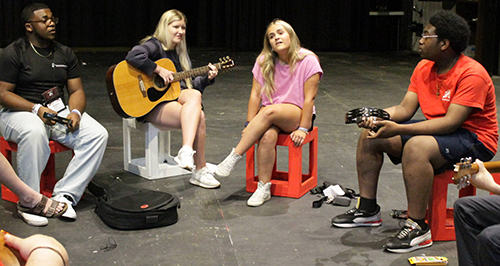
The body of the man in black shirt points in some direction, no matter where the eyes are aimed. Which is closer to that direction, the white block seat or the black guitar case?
the black guitar case

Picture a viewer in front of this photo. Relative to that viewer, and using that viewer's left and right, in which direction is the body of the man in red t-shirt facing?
facing the viewer and to the left of the viewer

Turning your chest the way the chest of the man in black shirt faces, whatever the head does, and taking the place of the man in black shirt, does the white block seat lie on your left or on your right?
on your left

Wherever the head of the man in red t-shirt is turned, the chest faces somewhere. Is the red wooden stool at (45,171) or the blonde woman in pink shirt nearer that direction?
the red wooden stool

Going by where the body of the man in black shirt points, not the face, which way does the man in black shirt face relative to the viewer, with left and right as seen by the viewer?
facing the viewer and to the right of the viewer

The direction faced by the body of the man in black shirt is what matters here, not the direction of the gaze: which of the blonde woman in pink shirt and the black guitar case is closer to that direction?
the black guitar case

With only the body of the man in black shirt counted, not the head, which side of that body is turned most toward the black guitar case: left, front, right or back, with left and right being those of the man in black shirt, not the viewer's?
front

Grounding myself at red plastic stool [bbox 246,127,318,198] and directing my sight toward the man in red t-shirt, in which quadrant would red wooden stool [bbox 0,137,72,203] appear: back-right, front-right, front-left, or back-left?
back-right

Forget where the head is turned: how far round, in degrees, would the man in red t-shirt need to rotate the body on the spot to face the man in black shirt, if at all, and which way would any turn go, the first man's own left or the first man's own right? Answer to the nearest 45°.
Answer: approximately 45° to the first man's own right

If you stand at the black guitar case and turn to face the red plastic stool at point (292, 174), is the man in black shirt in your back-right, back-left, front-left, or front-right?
back-left

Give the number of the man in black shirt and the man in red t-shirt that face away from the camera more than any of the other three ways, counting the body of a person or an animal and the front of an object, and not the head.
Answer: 0

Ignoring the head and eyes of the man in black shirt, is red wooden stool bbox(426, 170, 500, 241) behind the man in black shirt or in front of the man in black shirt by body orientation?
in front

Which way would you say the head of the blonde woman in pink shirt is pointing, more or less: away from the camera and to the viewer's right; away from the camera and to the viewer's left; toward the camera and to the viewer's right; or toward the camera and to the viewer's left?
toward the camera and to the viewer's left

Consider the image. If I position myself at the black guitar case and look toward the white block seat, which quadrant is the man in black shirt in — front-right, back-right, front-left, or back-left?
front-left

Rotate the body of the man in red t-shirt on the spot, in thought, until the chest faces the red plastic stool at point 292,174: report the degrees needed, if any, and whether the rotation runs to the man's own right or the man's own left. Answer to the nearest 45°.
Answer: approximately 90° to the man's own right

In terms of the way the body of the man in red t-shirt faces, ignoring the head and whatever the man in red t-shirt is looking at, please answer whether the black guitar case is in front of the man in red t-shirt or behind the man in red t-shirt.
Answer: in front

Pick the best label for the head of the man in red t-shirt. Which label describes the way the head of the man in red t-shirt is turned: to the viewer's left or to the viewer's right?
to the viewer's left
